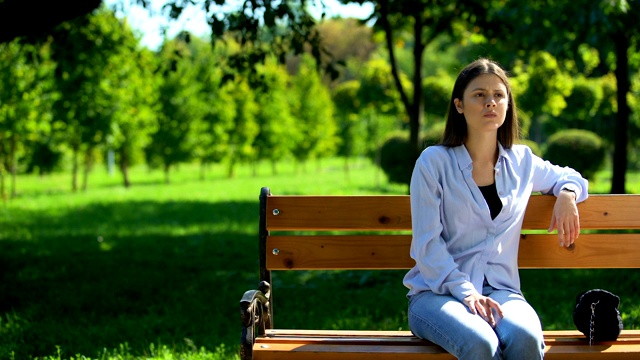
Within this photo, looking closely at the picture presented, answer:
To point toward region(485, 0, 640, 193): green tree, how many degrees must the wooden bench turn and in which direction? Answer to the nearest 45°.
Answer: approximately 180°

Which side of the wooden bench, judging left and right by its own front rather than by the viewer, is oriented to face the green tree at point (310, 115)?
back

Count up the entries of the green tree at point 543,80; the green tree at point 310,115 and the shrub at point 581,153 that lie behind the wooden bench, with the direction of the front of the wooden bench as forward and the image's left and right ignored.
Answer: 3

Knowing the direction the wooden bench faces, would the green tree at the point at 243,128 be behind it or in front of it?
behind

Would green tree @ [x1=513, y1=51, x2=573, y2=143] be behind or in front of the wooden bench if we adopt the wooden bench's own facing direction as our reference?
behind

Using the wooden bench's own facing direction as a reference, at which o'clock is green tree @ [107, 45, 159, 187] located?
The green tree is roughly at 5 o'clock from the wooden bench.

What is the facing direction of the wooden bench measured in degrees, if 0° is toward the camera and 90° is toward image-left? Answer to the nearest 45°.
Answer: approximately 0°

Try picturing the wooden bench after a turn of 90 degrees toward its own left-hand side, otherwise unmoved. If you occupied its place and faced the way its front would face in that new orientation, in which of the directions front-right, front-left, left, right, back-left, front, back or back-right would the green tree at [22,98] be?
back-left

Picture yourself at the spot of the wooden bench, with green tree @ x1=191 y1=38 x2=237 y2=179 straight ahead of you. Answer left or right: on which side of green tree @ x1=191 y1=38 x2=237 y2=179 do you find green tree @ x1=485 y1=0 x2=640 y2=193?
right

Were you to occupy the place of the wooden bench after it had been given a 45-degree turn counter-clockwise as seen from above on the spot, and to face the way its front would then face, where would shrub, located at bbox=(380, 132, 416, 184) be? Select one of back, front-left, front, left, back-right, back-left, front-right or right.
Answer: back-left
